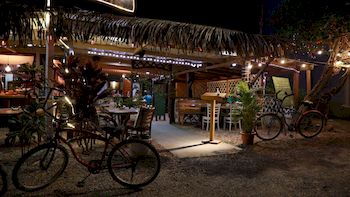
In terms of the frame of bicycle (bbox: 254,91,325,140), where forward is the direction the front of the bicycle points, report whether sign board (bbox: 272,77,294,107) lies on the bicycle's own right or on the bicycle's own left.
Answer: on the bicycle's own right

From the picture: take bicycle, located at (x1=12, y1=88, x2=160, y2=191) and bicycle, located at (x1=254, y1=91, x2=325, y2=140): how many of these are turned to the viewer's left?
2

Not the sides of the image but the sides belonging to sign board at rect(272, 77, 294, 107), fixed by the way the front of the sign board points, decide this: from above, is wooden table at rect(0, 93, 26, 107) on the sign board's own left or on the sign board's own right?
on the sign board's own right

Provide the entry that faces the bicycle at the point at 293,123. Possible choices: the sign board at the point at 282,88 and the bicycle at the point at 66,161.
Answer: the sign board

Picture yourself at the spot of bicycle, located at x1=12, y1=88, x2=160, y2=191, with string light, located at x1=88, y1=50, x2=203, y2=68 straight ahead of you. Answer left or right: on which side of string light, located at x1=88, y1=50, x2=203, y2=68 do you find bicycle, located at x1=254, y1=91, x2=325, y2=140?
right

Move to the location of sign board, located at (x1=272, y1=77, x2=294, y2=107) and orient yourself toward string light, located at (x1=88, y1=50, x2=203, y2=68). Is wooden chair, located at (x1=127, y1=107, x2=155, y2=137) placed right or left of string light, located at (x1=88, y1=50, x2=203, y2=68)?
left

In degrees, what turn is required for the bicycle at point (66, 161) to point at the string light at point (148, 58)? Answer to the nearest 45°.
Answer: approximately 90° to its right

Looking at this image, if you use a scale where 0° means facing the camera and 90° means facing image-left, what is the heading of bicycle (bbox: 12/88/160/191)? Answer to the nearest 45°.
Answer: approximately 90°

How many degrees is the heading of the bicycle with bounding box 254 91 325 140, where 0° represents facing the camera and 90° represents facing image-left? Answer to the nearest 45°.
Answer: approximately 90°

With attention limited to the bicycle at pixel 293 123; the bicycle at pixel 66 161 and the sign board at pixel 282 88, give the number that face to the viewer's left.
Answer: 2

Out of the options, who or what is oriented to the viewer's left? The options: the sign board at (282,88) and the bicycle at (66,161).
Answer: the bicycle

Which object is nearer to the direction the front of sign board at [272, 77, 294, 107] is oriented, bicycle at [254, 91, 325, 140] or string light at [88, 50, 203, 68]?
the bicycle
